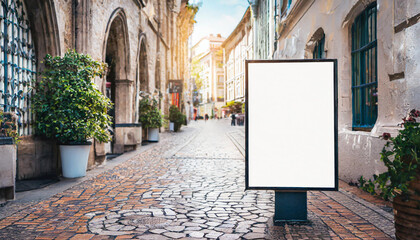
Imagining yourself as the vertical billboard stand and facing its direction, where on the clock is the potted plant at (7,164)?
The potted plant is roughly at 3 o'clock from the vertical billboard stand.

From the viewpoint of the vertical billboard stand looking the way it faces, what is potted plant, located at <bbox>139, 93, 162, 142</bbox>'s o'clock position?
The potted plant is roughly at 5 o'clock from the vertical billboard stand.

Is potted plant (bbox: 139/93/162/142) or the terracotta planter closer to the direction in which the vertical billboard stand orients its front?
the terracotta planter

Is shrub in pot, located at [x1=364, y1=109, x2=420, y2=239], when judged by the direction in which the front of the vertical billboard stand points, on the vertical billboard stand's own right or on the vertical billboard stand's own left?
on the vertical billboard stand's own left

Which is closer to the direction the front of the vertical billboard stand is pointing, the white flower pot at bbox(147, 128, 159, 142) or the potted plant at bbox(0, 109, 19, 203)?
the potted plant

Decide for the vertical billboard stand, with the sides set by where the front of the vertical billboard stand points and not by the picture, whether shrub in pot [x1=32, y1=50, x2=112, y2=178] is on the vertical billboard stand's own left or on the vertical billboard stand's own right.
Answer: on the vertical billboard stand's own right

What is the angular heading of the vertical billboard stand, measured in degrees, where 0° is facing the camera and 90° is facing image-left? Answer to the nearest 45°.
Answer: approximately 0°

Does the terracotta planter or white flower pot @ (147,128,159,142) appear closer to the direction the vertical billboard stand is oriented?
the terracotta planter

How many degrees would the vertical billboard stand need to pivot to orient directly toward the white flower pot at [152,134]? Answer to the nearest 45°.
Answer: approximately 135° to its right
